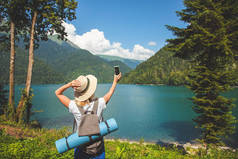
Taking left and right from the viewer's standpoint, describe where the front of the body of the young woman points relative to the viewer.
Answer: facing away from the viewer

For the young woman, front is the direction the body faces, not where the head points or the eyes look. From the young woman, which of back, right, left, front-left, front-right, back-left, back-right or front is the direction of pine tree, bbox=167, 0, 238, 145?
front-right

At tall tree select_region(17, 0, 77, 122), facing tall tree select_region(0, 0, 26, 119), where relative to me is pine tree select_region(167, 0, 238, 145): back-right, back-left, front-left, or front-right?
back-left

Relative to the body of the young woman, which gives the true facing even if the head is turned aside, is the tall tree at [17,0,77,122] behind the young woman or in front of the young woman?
in front

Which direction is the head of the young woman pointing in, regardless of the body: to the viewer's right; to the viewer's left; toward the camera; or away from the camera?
away from the camera
